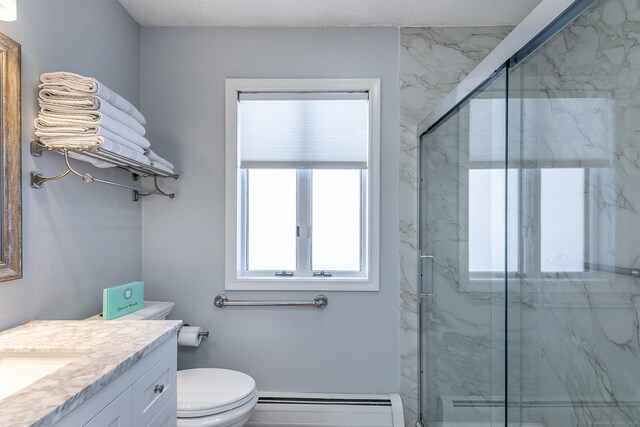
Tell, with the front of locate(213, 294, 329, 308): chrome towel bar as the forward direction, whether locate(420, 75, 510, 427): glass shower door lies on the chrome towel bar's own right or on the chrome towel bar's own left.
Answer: on the chrome towel bar's own left

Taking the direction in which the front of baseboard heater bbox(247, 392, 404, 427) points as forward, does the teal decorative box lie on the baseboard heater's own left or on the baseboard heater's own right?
on the baseboard heater's own right

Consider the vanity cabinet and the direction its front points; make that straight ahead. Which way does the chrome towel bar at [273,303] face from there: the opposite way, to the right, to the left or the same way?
to the right

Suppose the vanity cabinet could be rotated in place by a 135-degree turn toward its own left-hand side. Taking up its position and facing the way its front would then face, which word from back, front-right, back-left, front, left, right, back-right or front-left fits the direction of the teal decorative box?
front

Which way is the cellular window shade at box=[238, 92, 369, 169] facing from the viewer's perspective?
toward the camera

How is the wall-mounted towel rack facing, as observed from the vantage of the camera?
facing the viewer and to the right of the viewer

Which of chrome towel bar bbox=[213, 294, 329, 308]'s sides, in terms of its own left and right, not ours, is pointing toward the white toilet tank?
right

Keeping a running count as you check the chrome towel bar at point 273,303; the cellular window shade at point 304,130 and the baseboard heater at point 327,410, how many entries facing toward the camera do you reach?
3
